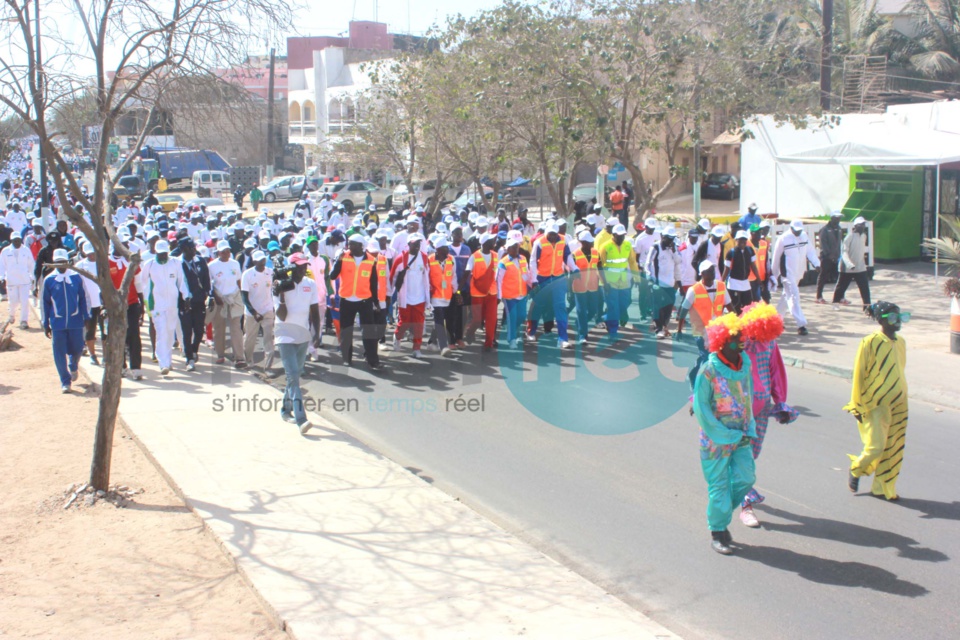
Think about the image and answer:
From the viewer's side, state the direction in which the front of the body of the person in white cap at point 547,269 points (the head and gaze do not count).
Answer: toward the camera

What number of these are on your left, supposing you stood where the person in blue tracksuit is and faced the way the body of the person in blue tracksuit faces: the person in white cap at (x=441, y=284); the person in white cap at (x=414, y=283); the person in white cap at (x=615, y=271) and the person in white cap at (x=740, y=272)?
4

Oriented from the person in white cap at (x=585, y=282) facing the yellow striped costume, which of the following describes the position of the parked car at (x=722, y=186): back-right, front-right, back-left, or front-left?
back-left

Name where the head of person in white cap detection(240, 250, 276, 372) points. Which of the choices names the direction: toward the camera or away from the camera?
toward the camera

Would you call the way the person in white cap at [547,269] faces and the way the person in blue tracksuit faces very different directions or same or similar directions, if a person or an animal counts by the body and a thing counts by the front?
same or similar directions

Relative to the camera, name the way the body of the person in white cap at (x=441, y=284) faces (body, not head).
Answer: toward the camera

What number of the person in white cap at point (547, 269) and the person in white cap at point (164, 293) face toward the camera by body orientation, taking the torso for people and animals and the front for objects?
2

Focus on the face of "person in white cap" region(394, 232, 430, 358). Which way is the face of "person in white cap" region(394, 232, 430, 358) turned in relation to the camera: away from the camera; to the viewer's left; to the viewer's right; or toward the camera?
toward the camera

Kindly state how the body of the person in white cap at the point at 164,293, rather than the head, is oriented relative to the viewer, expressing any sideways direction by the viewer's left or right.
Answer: facing the viewer

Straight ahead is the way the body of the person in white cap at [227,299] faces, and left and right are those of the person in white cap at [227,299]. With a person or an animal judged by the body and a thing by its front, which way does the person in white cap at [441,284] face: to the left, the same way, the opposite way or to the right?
the same way

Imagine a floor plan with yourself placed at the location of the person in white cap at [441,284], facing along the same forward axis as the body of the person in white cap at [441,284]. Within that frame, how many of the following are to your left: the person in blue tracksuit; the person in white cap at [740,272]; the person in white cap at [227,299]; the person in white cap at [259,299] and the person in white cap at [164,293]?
1

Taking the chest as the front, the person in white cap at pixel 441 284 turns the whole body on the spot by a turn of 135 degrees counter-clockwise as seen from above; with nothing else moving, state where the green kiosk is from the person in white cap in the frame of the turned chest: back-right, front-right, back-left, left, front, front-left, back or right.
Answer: front

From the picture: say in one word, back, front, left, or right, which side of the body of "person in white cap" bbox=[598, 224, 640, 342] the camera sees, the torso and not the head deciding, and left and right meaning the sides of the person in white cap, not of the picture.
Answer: front

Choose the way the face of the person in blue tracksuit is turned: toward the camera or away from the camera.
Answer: toward the camera
